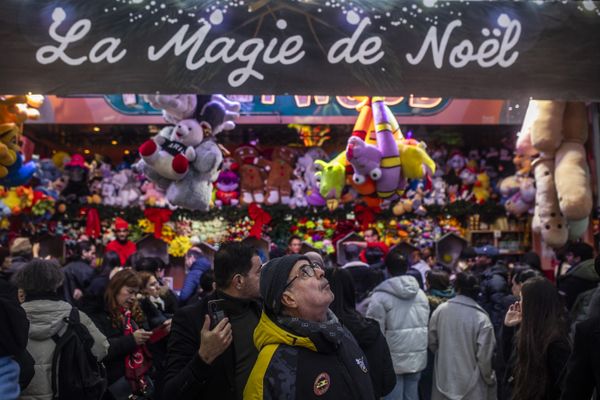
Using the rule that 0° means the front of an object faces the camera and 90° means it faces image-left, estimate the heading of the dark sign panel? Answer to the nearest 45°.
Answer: approximately 0°

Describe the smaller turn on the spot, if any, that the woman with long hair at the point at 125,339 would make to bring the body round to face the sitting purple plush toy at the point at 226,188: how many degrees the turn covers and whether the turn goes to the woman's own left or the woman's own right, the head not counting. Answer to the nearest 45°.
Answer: approximately 135° to the woman's own left
